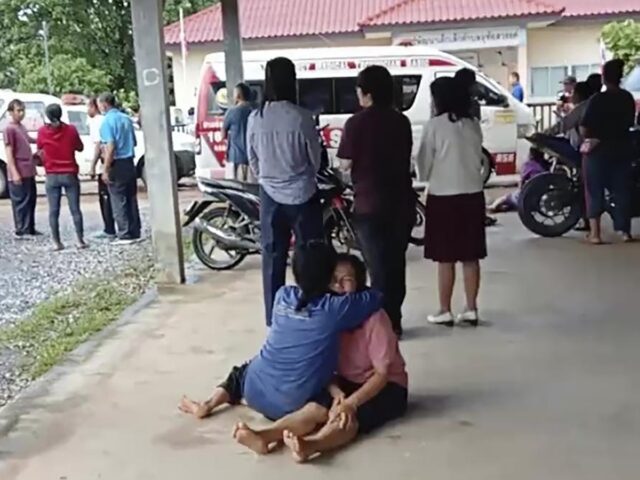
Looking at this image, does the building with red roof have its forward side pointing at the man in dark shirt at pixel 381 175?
yes

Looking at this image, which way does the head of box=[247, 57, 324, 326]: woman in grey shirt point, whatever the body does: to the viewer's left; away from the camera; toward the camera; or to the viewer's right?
away from the camera

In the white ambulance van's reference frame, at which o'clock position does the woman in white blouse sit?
The woman in white blouse is roughly at 3 o'clock from the white ambulance van.

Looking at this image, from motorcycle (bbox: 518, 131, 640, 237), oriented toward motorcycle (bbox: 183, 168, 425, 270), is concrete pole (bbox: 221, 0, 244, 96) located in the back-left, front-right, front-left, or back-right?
front-right

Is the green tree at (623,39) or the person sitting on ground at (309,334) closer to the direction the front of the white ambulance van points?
the green tree

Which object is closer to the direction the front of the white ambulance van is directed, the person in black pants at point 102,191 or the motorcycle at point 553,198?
the motorcycle

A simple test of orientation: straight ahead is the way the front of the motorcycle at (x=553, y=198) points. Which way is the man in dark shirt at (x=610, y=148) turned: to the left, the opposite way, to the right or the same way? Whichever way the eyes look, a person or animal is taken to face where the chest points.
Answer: to the left

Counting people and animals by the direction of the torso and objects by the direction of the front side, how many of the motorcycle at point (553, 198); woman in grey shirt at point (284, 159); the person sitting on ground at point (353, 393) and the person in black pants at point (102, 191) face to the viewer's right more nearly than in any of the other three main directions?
1

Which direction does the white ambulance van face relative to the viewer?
to the viewer's right

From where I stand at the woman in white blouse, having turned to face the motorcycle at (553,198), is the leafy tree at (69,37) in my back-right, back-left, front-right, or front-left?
front-left

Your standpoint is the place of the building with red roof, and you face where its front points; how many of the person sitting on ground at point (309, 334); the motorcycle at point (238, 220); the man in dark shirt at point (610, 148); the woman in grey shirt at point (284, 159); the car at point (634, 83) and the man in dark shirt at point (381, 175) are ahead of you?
6

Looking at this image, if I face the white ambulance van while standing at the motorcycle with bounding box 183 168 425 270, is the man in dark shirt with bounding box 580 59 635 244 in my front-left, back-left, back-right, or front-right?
front-right
